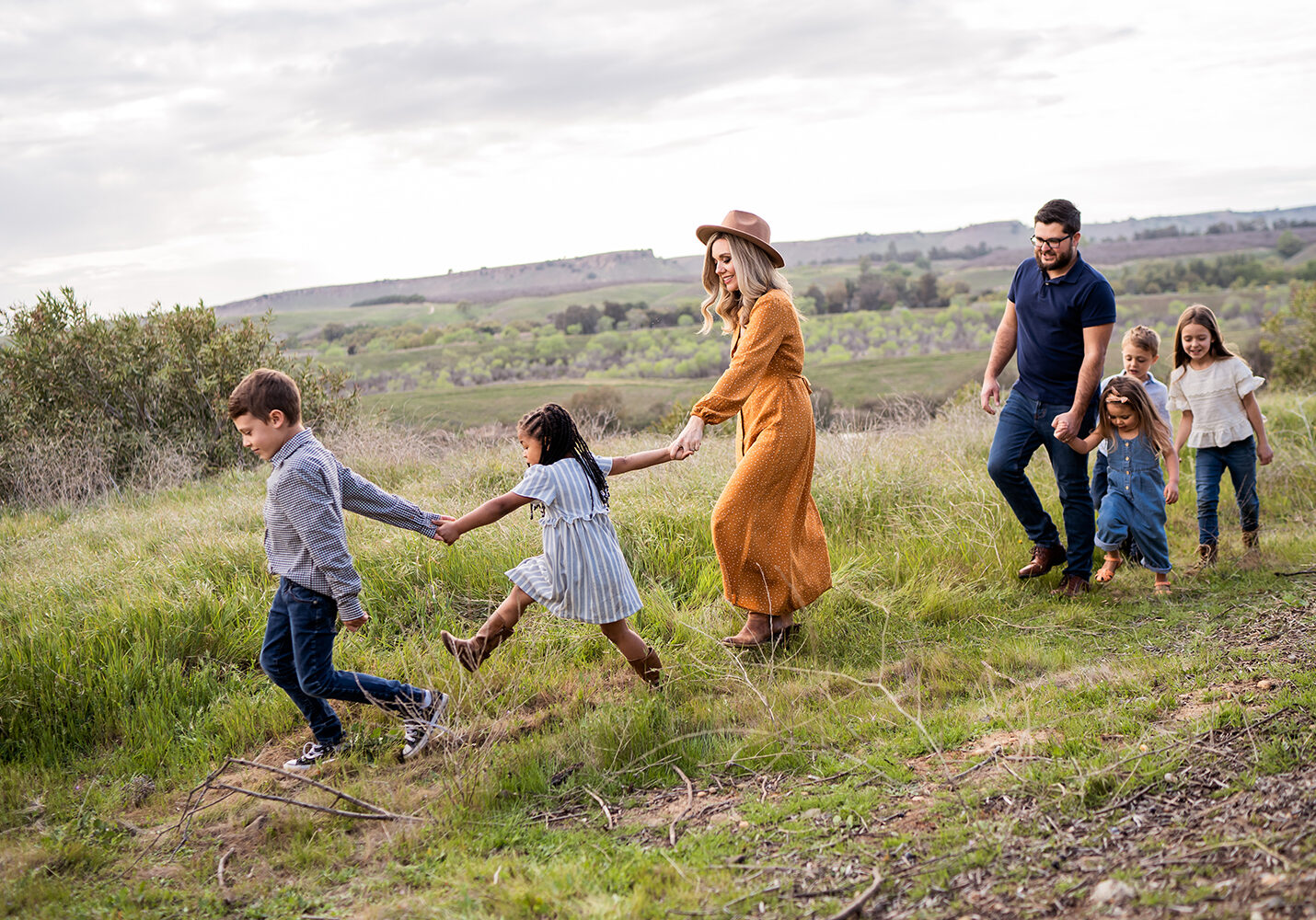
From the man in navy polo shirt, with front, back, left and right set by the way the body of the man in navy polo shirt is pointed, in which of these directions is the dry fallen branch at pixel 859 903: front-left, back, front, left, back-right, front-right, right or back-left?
front-left

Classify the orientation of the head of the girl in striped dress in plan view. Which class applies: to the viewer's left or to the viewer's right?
to the viewer's left

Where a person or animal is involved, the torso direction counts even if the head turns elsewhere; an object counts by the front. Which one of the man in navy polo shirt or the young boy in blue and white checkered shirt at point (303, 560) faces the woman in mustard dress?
the man in navy polo shirt

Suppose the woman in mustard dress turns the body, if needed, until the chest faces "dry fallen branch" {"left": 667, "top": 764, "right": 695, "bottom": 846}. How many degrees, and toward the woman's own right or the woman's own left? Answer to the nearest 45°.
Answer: approximately 90° to the woman's own left

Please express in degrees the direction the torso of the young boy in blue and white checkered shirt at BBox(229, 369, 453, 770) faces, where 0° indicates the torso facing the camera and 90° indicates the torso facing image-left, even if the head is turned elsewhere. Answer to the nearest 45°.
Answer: approximately 90°

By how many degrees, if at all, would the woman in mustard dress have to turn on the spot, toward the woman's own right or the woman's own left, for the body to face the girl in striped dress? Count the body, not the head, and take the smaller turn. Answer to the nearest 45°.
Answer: approximately 45° to the woman's own left

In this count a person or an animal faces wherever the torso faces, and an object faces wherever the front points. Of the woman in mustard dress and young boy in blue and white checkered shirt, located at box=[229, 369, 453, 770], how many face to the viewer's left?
2

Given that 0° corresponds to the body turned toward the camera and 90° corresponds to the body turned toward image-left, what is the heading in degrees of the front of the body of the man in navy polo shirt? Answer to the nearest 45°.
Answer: approximately 45°

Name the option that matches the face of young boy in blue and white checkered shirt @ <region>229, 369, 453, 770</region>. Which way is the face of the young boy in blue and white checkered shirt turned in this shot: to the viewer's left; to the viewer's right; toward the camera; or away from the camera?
to the viewer's left

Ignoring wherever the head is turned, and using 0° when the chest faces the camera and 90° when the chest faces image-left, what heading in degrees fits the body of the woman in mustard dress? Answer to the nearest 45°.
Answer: approximately 90°
